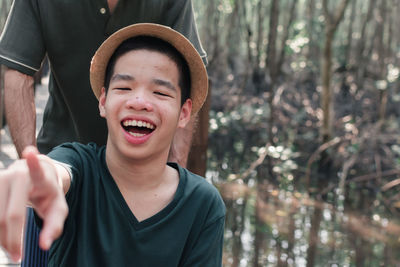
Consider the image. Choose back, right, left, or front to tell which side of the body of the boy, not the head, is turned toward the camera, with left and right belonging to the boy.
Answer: front

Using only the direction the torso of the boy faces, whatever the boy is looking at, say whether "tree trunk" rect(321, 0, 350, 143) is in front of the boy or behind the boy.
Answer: behind

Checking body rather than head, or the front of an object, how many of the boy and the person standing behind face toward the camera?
2

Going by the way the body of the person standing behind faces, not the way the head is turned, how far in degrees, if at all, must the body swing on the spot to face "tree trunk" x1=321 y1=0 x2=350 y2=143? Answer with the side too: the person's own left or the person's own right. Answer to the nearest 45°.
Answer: approximately 135° to the person's own left

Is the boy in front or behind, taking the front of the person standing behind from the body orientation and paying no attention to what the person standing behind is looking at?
in front

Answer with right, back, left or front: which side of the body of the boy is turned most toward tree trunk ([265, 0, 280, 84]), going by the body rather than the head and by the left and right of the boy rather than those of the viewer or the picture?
back

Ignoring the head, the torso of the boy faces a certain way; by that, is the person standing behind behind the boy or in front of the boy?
behind

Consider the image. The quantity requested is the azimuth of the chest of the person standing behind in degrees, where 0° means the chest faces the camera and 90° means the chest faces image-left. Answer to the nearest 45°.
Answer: approximately 0°

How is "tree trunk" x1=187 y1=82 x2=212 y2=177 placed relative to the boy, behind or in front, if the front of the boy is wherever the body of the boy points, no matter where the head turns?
behind

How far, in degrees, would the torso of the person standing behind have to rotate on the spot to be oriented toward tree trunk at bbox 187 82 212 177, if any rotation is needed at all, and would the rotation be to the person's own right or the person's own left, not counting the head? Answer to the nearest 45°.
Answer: approximately 135° to the person's own left

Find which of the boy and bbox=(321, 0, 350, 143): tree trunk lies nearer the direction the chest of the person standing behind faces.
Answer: the boy
